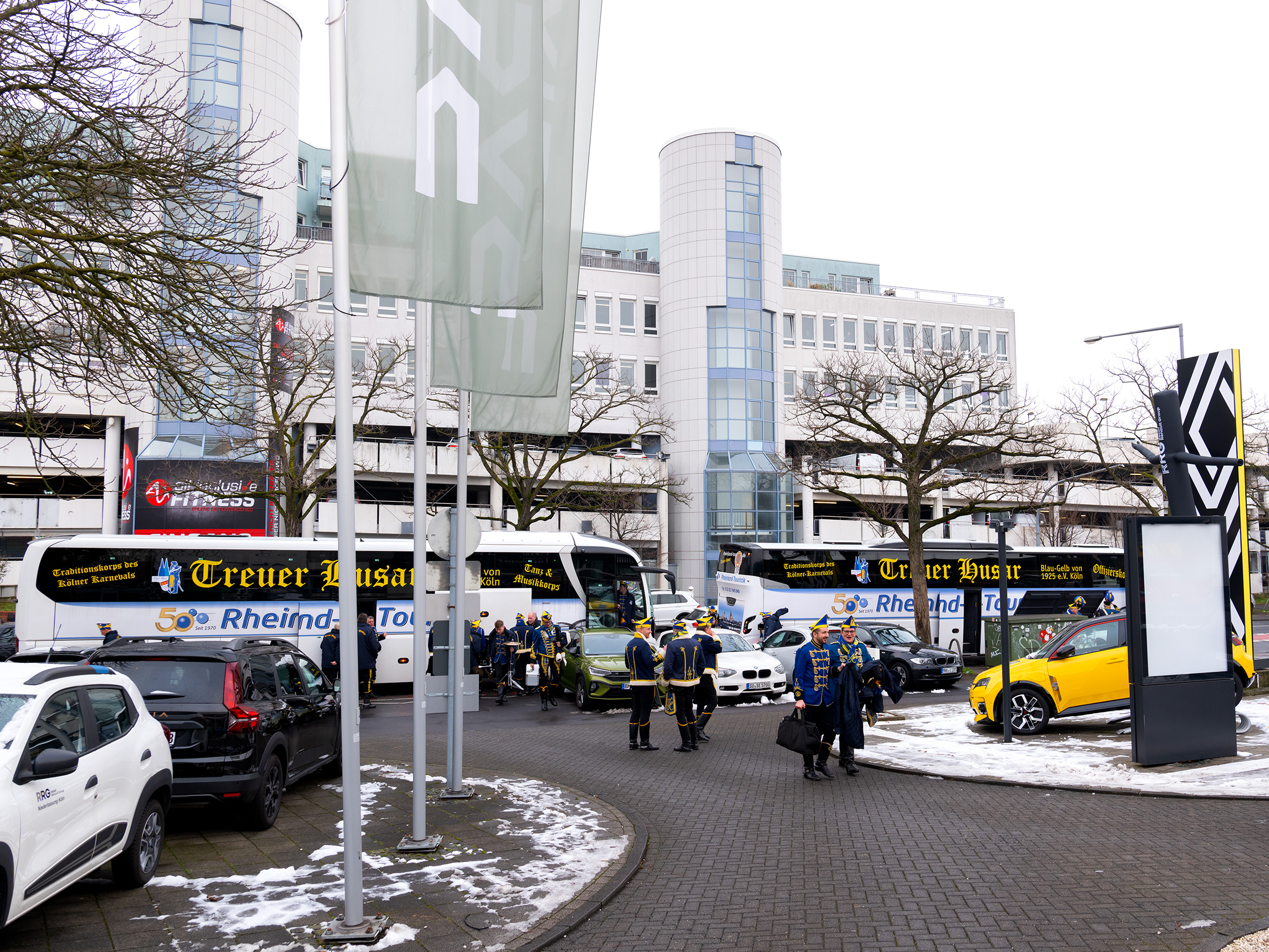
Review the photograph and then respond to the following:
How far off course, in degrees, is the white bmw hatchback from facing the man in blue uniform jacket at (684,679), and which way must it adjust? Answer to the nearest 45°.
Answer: approximately 45° to its right

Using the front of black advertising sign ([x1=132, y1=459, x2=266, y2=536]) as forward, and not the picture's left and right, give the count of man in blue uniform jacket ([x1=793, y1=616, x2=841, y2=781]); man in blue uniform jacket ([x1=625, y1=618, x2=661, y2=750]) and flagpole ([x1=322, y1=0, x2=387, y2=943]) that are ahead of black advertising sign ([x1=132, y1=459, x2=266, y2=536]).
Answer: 3

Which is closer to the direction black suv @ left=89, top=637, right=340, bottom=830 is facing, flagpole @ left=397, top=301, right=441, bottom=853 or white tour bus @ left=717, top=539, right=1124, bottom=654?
the white tour bus

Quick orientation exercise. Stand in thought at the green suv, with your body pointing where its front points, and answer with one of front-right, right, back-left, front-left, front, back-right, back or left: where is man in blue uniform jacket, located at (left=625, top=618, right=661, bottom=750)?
front-right

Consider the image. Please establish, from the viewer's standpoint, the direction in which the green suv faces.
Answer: facing the viewer and to the right of the viewer

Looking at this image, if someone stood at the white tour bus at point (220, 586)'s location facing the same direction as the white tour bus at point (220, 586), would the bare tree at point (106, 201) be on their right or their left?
on their right

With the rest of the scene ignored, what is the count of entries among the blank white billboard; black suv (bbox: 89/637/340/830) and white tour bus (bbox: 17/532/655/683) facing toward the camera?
1

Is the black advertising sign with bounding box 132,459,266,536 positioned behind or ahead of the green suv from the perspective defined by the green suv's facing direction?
behind

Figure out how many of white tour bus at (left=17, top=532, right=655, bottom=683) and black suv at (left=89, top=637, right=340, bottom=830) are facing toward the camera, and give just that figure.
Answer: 0

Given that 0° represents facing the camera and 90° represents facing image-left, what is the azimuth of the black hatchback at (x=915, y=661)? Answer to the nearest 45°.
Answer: approximately 315°

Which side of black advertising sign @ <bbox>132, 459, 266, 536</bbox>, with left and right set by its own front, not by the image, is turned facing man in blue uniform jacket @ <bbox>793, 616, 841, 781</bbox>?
front

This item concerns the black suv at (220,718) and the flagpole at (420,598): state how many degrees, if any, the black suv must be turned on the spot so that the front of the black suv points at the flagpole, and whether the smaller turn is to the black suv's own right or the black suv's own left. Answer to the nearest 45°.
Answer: approximately 90° to the black suv's own right

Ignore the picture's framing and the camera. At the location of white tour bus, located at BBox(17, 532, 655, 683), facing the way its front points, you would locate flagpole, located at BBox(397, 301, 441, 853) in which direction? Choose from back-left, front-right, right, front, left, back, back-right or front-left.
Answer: right
